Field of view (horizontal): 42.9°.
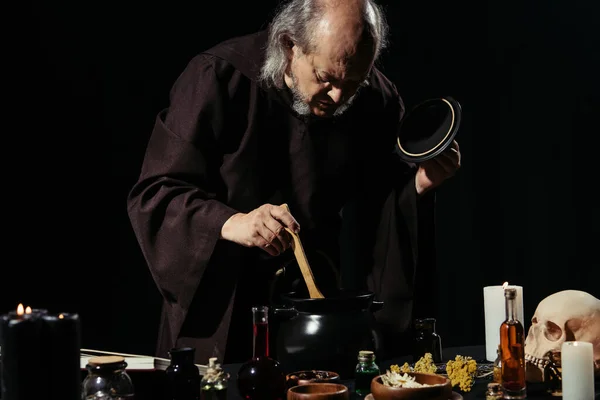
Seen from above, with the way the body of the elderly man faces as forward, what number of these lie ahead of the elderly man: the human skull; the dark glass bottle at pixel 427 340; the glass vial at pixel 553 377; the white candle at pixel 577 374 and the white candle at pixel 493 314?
5

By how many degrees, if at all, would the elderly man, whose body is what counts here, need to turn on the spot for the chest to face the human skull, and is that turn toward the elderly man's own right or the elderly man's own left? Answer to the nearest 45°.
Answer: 0° — they already face it

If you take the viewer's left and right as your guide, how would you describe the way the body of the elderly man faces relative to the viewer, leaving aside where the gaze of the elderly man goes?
facing the viewer and to the right of the viewer

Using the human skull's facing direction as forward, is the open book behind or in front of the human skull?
in front

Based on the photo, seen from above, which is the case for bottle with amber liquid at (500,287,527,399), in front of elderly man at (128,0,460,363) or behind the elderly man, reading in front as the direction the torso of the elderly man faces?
in front

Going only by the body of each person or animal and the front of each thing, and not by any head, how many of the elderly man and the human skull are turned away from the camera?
0

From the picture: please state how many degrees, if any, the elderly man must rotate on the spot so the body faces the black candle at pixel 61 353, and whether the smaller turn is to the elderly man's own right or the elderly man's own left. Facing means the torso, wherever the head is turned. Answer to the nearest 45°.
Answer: approximately 45° to the elderly man's own right

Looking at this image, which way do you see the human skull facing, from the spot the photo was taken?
facing the viewer and to the left of the viewer

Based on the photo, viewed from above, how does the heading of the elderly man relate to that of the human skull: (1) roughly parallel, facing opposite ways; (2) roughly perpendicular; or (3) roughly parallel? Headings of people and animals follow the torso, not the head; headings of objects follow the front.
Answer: roughly perpendicular

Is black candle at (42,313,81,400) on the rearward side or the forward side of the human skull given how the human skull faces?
on the forward side

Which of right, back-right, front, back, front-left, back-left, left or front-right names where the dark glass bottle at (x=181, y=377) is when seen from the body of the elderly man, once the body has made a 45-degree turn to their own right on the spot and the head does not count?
front

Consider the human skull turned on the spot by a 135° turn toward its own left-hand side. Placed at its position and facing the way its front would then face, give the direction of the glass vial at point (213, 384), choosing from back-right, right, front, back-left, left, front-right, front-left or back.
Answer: back-right

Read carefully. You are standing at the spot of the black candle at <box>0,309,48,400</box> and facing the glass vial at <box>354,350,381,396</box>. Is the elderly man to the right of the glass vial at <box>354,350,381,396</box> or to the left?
left

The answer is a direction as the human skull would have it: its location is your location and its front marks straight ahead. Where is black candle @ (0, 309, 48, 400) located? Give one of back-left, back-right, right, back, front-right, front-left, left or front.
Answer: front

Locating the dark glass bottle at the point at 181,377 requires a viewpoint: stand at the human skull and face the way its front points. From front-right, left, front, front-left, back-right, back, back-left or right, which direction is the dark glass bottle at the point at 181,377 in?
front
